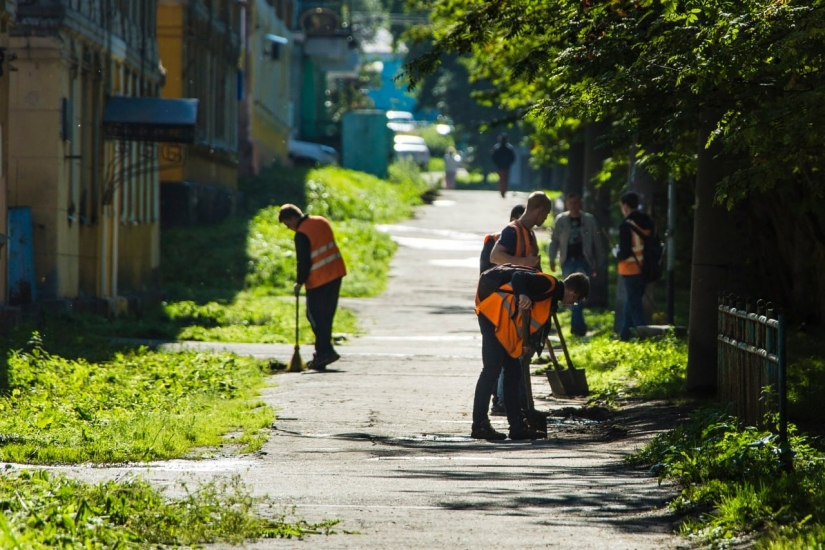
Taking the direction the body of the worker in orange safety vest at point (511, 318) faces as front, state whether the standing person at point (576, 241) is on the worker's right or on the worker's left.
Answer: on the worker's left

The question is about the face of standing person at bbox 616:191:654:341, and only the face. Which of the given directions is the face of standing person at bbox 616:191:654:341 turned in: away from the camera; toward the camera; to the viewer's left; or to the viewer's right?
to the viewer's left

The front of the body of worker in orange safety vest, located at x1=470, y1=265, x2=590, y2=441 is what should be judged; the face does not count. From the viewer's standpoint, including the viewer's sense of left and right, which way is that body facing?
facing to the right of the viewer

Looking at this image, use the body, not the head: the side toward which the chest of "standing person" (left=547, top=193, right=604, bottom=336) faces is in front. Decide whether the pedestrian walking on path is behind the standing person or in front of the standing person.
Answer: behind

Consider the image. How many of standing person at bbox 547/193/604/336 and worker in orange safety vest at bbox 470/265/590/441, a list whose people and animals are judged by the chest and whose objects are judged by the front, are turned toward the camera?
1

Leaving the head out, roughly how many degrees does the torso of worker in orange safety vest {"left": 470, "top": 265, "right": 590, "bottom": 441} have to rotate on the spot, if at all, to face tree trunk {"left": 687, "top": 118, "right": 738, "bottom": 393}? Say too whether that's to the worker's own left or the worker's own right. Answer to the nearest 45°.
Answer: approximately 45° to the worker's own left

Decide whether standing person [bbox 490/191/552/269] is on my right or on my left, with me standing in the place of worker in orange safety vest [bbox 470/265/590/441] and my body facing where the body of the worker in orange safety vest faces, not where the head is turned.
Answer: on my left

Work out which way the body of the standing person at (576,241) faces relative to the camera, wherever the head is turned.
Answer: toward the camera
